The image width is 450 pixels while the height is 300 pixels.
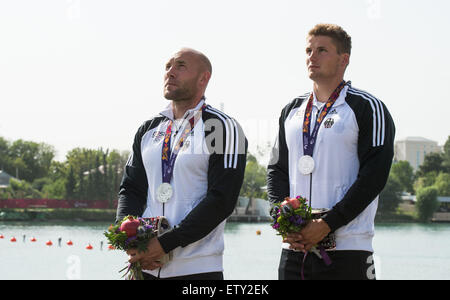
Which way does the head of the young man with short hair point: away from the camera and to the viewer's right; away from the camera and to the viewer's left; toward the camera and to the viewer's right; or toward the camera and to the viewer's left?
toward the camera and to the viewer's left

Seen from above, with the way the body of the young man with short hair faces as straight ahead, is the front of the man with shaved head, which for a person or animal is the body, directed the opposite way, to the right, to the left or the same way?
the same way

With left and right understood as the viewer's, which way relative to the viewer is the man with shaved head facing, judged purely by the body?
facing the viewer and to the left of the viewer

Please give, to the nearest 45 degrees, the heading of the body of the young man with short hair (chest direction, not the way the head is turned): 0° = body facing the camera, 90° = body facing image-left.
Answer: approximately 45°

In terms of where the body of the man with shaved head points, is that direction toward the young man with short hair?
no

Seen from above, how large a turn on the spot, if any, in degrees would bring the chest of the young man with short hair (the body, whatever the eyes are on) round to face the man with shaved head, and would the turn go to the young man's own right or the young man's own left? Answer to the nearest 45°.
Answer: approximately 45° to the young man's own right

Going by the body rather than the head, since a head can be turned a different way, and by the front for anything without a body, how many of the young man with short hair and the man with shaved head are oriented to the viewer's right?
0
